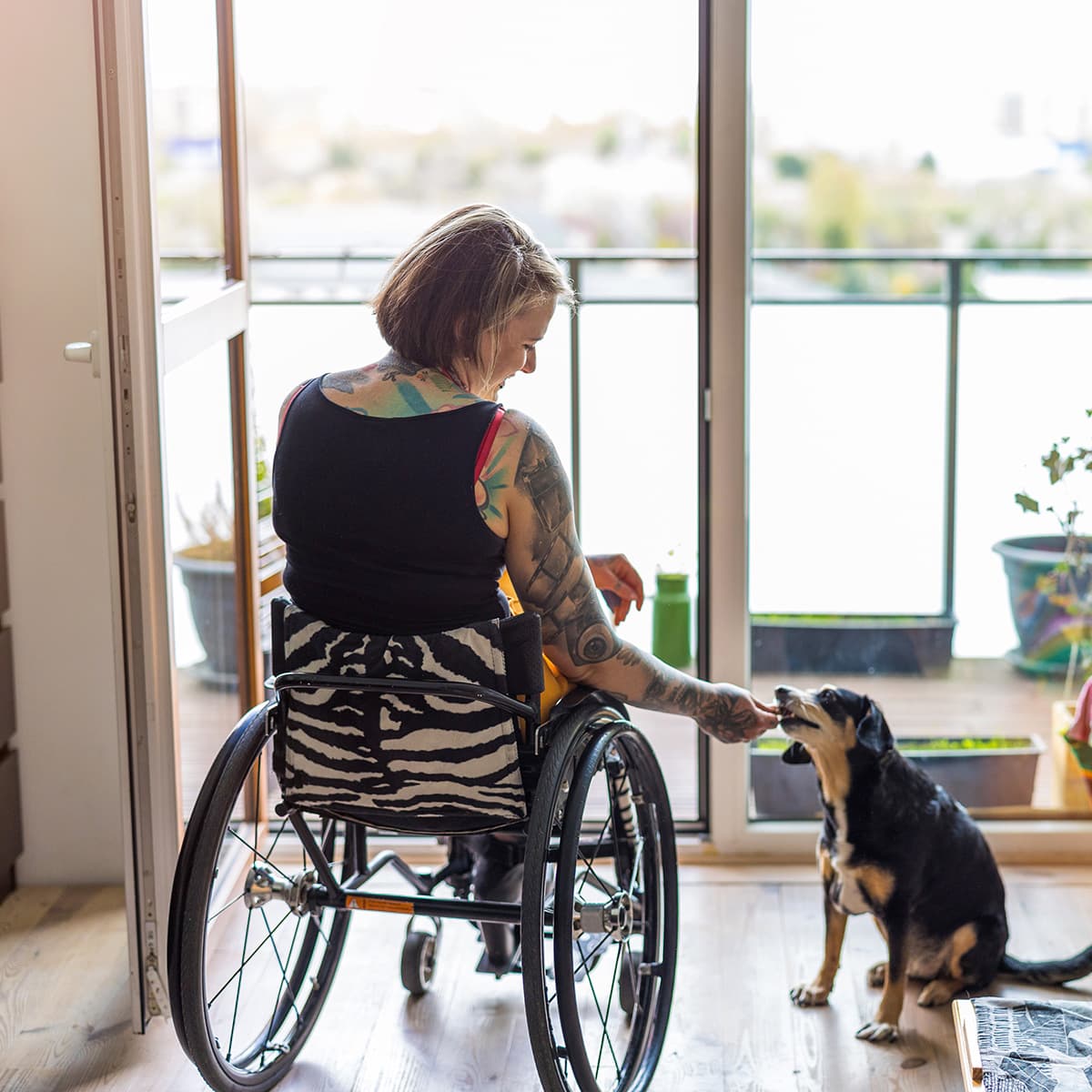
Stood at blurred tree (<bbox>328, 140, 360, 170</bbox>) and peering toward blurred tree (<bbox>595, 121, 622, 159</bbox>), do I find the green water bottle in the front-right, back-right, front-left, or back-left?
front-right

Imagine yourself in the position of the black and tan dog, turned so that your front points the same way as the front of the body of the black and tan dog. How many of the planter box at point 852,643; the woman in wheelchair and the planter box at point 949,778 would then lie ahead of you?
1

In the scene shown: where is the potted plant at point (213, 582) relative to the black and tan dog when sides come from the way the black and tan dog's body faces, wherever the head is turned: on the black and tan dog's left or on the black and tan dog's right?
on the black and tan dog's right

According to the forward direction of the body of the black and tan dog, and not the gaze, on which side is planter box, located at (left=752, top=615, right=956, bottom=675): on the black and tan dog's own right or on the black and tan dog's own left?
on the black and tan dog's own right

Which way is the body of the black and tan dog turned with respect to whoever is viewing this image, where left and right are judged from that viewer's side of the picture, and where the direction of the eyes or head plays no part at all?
facing the viewer and to the left of the viewer

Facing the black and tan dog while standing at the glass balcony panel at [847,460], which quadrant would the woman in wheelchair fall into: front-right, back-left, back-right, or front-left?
front-right

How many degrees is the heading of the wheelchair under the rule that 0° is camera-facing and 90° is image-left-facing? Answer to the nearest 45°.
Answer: approximately 225°

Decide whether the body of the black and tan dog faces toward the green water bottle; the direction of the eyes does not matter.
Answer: no

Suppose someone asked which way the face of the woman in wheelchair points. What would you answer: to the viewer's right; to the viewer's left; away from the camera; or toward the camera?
to the viewer's right

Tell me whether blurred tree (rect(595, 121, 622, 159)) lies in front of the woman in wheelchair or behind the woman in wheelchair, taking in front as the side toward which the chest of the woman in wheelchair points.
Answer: in front

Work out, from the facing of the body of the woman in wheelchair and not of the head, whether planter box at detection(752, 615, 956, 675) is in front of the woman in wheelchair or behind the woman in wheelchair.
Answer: in front

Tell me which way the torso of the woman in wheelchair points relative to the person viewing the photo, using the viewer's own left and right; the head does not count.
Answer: facing away from the viewer and to the right of the viewer

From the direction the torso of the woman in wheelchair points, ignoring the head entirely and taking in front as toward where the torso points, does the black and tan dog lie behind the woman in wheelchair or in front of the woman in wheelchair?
in front

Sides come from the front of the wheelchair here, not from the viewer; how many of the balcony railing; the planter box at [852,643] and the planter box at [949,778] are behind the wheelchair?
0

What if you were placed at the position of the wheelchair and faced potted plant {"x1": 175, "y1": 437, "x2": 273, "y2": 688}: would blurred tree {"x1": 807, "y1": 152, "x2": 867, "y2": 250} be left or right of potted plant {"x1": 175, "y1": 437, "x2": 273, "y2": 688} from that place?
right

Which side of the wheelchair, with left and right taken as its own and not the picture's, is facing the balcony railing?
front
